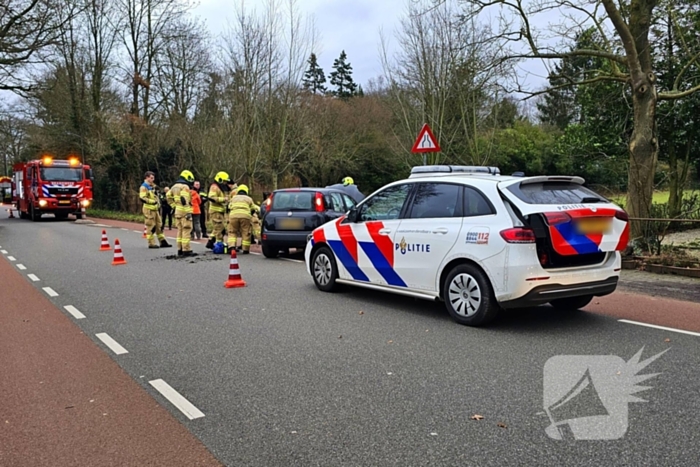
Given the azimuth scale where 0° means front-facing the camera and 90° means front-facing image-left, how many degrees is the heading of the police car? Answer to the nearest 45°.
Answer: approximately 135°

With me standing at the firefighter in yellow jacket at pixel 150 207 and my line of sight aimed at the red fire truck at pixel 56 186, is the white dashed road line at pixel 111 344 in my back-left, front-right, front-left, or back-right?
back-left

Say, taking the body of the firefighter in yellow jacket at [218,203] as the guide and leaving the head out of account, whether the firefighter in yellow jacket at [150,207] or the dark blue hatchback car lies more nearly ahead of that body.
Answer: the dark blue hatchback car

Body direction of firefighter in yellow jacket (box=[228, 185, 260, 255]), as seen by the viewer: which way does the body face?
away from the camera

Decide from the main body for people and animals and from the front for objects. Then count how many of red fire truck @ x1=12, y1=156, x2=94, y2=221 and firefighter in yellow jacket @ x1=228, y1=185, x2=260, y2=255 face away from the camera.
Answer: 1

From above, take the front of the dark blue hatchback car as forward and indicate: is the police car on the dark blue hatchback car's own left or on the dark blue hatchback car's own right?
on the dark blue hatchback car's own right

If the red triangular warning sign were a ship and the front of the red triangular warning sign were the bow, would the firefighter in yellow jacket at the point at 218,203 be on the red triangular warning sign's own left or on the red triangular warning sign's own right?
on the red triangular warning sign's own right
